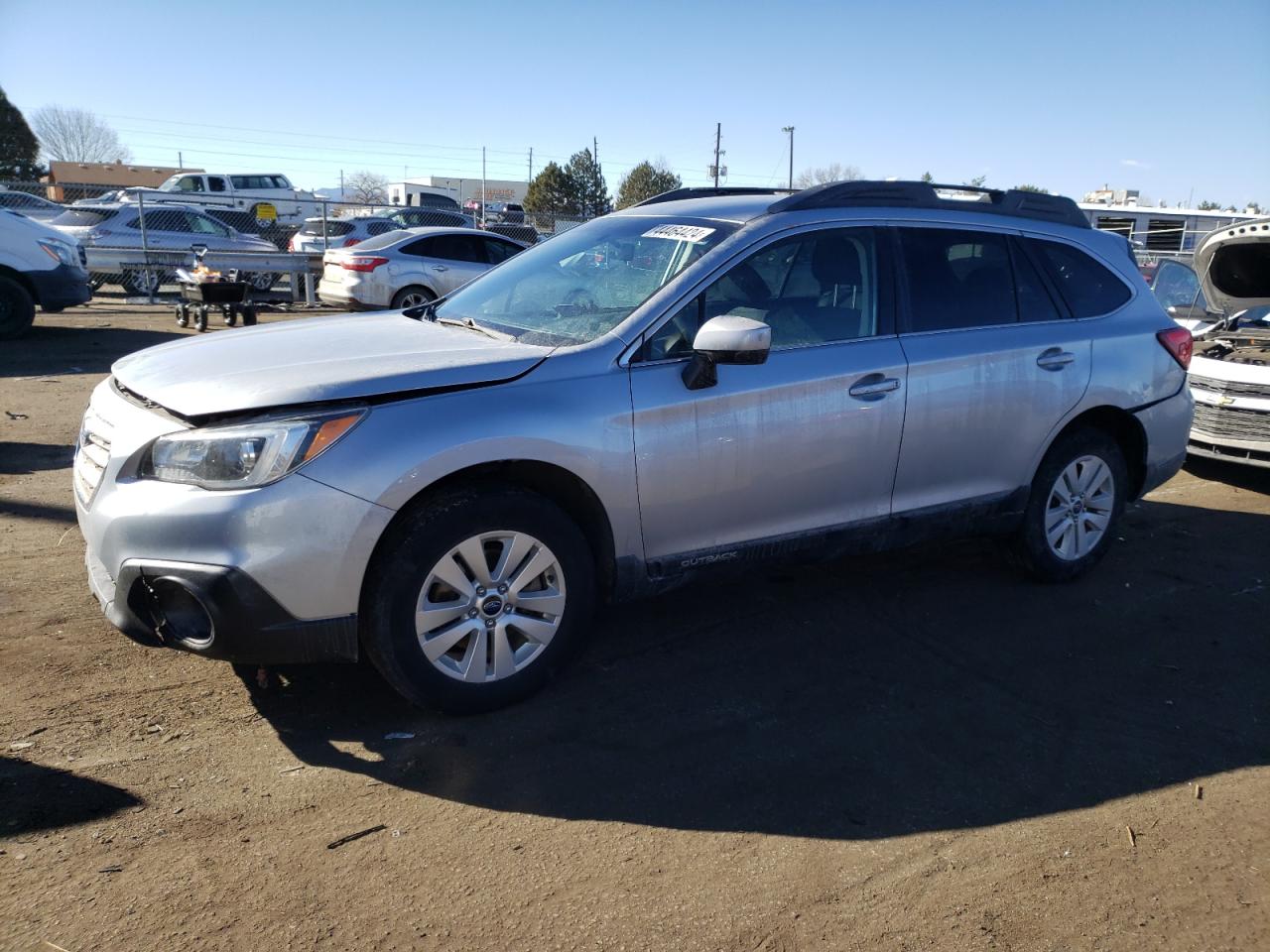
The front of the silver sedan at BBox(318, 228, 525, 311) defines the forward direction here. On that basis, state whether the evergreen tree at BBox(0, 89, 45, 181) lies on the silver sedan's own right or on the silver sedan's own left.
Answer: on the silver sedan's own left

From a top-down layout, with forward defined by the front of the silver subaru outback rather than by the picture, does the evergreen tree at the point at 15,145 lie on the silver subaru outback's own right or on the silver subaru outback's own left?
on the silver subaru outback's own right

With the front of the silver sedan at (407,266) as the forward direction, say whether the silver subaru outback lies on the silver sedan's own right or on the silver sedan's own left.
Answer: on the silver sedan's own right

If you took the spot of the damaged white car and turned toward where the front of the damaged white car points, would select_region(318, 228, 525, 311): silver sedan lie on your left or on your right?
on your right

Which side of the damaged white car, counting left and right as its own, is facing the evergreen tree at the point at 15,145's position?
right

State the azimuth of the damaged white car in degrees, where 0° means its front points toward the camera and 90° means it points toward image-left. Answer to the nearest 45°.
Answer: approximately 45°

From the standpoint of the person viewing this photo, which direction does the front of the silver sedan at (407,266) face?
facing away from the viewer and to the right of the viewer

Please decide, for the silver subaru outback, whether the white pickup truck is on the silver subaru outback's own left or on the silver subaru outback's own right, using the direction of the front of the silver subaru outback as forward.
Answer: on the silver subaru outback's own right

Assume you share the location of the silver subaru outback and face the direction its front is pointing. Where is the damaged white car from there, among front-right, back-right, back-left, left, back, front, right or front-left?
back

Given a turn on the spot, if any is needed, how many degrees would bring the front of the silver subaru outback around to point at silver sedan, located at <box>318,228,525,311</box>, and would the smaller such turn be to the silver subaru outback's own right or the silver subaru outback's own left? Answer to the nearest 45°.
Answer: approximately 135° to the silver subaru outback's own right

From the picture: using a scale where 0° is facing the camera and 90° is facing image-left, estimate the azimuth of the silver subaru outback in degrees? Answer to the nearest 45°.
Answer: approximately 45°
